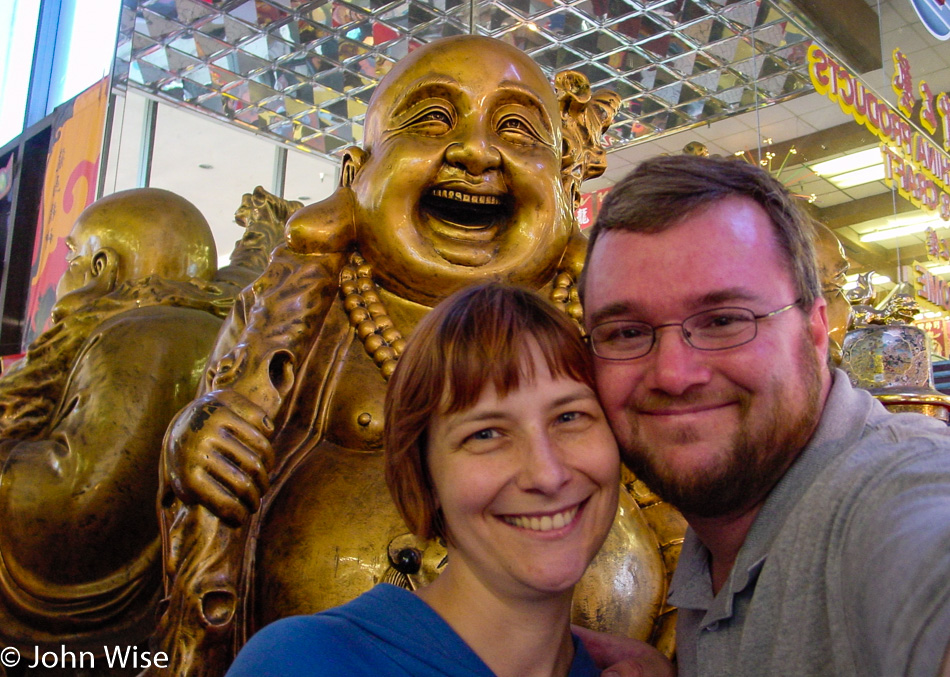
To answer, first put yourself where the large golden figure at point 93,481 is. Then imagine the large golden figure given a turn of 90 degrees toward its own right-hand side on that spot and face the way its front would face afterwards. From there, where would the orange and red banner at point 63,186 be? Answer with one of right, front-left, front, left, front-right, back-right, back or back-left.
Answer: front-left

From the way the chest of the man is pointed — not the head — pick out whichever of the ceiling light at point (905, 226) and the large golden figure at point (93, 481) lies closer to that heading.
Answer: the large golden figure

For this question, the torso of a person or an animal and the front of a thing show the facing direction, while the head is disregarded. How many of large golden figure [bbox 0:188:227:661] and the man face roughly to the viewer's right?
0

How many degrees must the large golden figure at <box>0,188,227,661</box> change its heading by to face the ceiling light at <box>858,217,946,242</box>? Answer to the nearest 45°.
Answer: approximately 90° to its right

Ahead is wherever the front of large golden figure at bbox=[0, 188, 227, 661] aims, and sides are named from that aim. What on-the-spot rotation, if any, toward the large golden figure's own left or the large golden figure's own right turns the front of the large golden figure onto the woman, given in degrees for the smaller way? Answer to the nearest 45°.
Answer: approximately 180°

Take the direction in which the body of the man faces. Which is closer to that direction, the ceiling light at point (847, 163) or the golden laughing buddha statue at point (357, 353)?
the golden laughing buddha statue

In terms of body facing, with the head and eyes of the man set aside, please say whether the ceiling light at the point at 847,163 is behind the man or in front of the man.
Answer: behind

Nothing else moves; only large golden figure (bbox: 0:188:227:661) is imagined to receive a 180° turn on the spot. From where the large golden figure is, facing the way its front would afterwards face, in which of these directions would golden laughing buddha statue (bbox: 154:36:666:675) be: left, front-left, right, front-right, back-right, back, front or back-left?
front

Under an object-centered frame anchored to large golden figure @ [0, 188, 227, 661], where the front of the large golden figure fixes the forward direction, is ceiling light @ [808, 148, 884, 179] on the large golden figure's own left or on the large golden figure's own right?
on the large golden figure's own right

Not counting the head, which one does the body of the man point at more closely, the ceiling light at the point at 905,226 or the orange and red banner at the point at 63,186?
the orange and red banner

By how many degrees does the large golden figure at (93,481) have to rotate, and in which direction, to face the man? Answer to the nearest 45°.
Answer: approximately 180°

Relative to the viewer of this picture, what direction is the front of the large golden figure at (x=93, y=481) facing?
facing away from the viewer and to the left of the viewer

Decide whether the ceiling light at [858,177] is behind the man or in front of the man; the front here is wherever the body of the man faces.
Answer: behind

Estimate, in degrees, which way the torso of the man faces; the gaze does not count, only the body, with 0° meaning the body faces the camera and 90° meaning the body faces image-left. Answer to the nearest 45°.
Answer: approximately 45°
